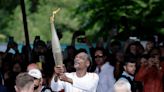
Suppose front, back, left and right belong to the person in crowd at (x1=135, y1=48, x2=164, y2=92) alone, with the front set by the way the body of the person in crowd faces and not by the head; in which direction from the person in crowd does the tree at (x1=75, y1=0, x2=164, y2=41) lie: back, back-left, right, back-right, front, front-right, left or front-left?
back

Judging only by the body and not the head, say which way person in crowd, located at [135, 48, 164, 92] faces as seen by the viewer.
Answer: toward the camera

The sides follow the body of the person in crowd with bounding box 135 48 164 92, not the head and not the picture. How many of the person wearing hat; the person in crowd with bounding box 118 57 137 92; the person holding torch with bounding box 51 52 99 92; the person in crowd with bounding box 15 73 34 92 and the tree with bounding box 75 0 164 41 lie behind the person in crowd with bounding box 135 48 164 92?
1

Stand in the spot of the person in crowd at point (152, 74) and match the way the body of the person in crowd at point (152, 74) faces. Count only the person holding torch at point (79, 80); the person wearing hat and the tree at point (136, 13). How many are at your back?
1

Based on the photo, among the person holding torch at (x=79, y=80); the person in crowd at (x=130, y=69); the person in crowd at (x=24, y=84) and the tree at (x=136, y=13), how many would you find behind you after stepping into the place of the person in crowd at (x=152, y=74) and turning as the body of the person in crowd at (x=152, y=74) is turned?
1

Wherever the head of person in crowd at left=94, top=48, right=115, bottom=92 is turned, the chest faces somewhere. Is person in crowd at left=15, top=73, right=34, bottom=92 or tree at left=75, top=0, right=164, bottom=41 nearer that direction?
the person in crowd

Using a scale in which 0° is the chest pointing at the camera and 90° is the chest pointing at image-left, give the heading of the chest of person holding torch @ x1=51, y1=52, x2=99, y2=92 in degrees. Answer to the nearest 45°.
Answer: approximately 45°

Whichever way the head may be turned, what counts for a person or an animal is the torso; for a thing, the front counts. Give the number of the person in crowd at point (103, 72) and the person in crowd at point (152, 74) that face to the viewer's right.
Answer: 0

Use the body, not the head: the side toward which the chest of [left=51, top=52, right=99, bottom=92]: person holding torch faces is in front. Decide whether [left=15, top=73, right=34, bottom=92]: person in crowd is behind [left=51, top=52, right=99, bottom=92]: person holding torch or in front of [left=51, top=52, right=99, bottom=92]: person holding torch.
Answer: in front

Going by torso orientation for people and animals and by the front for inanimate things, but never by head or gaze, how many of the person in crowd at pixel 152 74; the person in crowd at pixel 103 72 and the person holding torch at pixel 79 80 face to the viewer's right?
0

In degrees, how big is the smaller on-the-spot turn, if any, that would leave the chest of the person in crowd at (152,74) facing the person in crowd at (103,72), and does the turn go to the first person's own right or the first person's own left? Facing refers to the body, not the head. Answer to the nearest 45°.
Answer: approximately 90° to the first person's own right

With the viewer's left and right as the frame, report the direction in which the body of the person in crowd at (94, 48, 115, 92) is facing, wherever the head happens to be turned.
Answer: facing the viewer and to the left of the viewer
